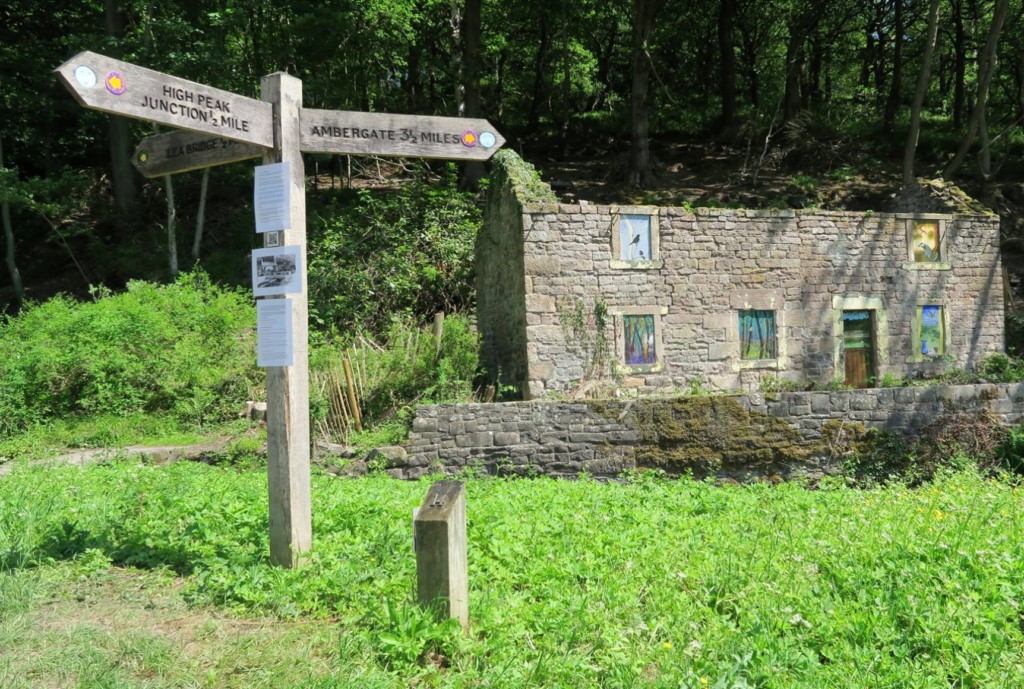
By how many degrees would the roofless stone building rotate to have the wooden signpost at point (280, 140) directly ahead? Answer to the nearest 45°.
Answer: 0° — it already faces it

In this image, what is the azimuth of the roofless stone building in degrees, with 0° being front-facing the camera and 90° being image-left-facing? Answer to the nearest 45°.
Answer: approximately 0°

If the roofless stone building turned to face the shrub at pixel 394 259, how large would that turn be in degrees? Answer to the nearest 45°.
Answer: approximately 90° to its right

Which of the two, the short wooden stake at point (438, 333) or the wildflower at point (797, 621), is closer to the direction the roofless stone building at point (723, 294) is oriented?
the wildflower

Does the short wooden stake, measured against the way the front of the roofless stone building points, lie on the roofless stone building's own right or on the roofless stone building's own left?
on the roofless stone building's own right

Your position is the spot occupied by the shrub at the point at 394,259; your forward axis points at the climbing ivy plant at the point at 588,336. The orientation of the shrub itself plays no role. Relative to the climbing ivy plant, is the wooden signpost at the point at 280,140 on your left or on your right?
right
